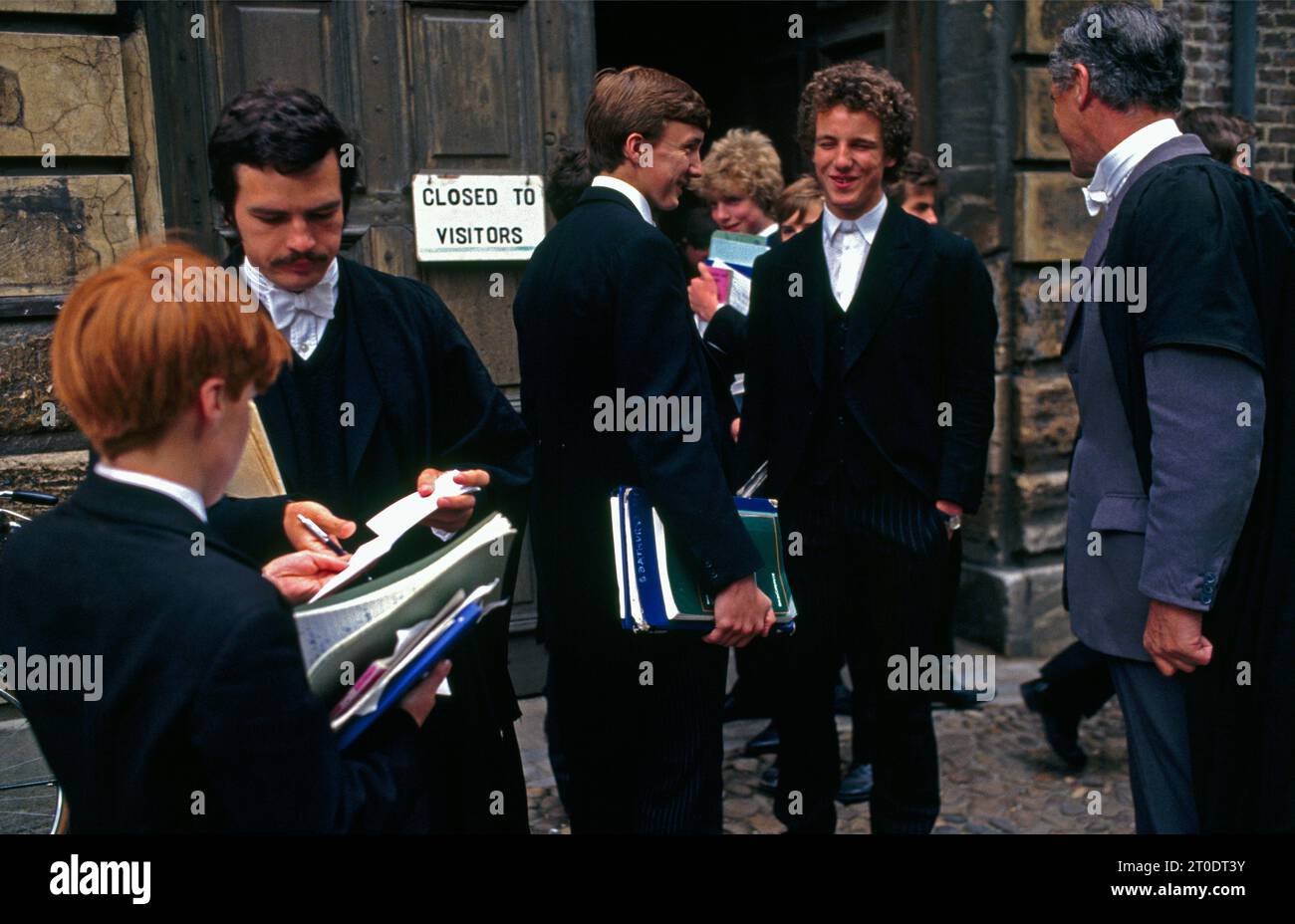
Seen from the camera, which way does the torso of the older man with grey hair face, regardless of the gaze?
to the viewer's left

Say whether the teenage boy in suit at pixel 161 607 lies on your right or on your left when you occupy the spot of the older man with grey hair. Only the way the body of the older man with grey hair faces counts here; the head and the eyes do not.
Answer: on your left

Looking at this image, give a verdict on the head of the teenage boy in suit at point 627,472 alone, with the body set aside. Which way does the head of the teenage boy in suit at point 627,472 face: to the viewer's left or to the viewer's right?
to the viewer's right

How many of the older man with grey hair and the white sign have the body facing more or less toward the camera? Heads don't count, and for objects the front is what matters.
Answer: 1

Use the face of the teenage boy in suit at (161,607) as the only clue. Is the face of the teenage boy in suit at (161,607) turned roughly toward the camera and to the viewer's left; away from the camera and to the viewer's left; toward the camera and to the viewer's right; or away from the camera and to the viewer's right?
away from the camera and to the viewer's right
